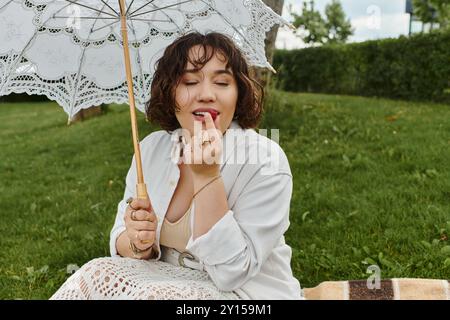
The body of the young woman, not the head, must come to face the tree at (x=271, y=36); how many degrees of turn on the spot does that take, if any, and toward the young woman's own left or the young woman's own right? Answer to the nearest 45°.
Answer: approximately 135° to the young woman's own right

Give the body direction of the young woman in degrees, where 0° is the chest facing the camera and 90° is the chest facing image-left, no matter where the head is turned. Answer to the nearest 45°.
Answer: approximately 45°

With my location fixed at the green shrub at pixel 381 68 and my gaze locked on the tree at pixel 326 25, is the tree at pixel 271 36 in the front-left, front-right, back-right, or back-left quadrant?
back-left

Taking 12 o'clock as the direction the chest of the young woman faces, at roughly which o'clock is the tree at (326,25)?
The tree is roughly at 5 o'clock from the young woman.

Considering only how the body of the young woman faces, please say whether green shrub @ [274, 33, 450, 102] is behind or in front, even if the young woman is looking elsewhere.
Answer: behind

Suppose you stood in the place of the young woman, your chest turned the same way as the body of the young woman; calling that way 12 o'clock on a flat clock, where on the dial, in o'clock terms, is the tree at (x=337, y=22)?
The tree is roughly at 5 o'clock from the young woman.
